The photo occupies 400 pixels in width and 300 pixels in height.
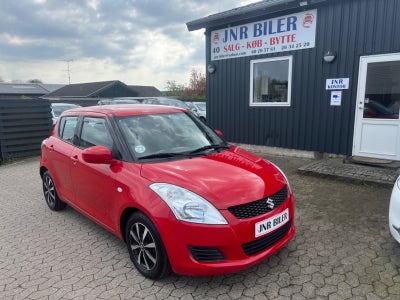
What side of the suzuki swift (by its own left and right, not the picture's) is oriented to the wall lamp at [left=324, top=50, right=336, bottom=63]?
left

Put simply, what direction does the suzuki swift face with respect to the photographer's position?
facing the viewer and to the right of the viewer

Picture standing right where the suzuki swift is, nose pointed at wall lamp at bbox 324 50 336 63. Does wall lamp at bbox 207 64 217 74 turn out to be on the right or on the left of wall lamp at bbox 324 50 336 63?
left

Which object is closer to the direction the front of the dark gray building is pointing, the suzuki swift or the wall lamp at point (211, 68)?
the suzuki swift

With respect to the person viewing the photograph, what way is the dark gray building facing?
facing the viewer and to the left of the viewer

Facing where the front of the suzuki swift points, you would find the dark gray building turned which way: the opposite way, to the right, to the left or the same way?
to the right

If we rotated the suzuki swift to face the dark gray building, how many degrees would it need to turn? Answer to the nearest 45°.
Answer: approximately 90° to its left

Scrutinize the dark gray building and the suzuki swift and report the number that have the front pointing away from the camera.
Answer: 0
